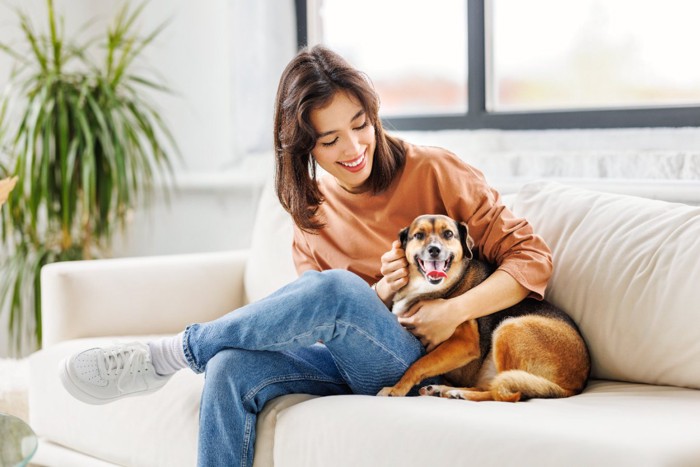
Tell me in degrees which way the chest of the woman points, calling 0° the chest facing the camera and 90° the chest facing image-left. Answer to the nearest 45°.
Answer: approximately 45°

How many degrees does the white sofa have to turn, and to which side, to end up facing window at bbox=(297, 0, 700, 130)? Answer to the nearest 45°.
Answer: approximately 135° to its right

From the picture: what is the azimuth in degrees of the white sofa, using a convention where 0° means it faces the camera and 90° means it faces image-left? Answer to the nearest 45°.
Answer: approximately 45°

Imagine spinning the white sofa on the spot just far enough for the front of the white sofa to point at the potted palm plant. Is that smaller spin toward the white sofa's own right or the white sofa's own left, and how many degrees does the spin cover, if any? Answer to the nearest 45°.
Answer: approximately 90° to the white sofa's own right

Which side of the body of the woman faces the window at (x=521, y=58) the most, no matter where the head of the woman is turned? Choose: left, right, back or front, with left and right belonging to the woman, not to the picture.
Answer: back
